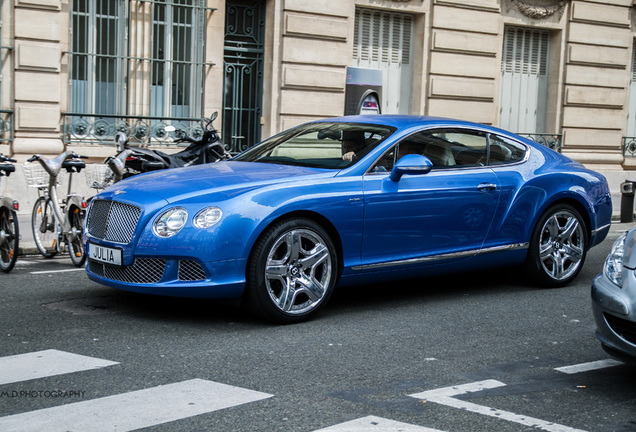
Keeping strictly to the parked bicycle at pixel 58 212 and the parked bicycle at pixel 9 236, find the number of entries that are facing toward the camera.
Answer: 0

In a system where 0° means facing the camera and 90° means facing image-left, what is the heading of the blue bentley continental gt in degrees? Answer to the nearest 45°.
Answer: approximately 45°

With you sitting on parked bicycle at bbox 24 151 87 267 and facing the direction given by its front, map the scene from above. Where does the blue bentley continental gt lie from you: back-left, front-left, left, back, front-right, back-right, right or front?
back

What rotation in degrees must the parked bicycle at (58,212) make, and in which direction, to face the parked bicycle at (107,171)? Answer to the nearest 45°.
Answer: approximately 90° to its right

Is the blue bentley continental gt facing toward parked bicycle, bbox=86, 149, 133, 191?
no

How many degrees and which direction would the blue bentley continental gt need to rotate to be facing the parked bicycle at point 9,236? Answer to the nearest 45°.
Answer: approximately 90° to its right

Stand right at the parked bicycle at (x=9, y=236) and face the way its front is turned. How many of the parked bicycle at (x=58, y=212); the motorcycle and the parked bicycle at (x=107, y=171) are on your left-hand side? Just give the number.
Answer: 0

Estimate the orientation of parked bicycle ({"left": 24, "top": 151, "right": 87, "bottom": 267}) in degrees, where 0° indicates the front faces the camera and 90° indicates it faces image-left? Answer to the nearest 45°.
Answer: approximately 135°

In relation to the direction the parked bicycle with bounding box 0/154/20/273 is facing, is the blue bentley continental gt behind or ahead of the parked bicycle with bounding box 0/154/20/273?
behind

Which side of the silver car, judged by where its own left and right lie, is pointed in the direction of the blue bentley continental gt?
right

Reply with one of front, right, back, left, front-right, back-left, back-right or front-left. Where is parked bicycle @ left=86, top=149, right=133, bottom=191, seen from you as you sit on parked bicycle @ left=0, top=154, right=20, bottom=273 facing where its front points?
right

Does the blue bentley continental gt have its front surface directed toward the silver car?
no

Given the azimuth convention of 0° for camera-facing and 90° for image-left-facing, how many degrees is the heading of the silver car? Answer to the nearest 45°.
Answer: approximately 45°
